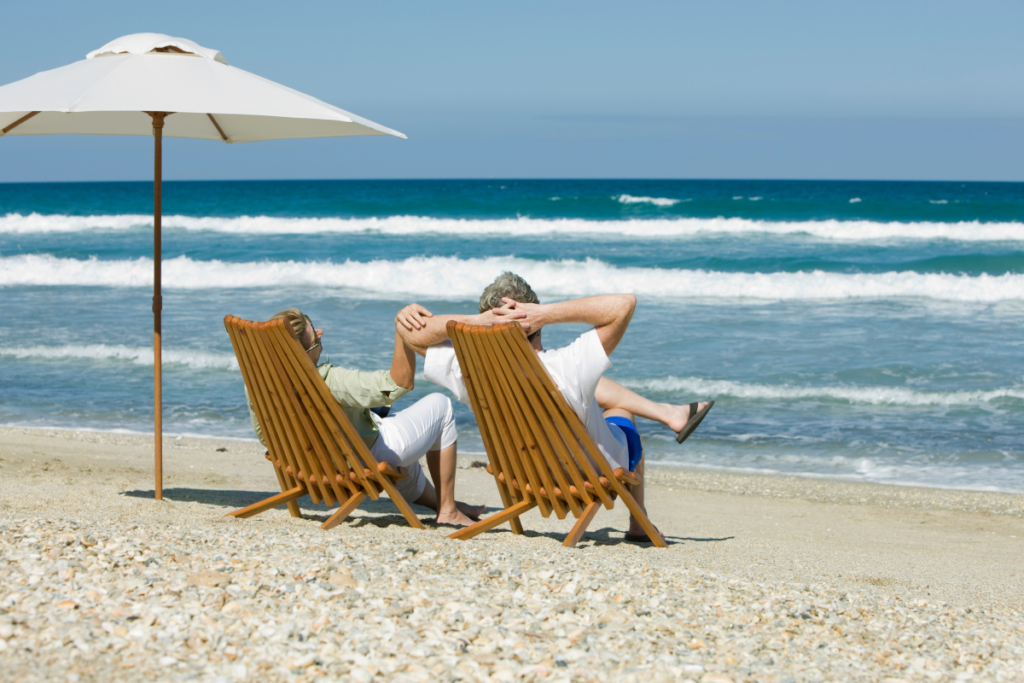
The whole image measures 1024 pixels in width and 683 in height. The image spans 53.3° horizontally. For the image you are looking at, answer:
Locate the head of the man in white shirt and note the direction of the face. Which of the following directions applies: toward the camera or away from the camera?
away from the camera

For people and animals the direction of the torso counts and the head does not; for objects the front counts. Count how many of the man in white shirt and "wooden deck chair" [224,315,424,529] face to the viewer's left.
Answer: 0

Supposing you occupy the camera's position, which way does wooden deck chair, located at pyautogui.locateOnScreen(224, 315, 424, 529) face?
facing away from the viewer and to the right of the viewer

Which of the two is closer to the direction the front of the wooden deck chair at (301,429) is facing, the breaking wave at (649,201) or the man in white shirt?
the breaking wave

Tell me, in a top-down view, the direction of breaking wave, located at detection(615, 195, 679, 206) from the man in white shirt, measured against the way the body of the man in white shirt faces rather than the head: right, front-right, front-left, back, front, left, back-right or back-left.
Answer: front-left

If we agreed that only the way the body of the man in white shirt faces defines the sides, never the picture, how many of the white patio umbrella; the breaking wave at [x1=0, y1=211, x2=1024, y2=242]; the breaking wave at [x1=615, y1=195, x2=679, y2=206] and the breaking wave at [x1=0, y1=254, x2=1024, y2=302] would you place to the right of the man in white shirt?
0

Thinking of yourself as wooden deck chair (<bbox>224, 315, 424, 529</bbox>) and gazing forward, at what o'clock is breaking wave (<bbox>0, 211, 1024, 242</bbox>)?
The breaking wave is roughly at 11 o'clock from the wooden deck chair.

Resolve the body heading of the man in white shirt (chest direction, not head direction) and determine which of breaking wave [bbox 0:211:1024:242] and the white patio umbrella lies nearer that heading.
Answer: the breaking wave

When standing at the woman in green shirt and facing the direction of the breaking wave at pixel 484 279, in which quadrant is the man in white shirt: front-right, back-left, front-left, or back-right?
back-right

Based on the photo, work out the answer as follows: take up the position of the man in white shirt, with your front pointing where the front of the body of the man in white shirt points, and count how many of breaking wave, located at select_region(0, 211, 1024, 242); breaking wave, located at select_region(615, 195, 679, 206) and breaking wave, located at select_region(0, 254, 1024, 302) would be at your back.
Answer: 0

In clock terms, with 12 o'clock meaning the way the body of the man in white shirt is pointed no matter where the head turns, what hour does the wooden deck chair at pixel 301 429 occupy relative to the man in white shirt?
The wooden deck chair is roughly at 8 o'clock from the man in white shirt.

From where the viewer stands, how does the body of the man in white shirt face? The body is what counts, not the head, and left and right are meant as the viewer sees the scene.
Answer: facing away from the viewer and to the right of the viewer

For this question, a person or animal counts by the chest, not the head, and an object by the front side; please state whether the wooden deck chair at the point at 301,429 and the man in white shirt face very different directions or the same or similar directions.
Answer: same or similar directions
